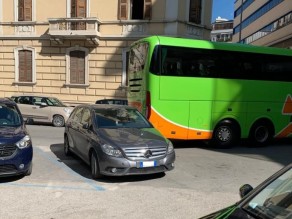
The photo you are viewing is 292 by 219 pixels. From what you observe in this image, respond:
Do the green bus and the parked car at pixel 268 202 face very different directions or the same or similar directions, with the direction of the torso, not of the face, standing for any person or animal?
very different directions

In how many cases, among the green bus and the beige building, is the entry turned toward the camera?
1

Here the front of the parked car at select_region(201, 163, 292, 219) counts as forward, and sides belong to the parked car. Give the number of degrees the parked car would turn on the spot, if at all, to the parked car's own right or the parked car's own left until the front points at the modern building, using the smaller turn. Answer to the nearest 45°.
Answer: approximately 135° to the parked car's own right

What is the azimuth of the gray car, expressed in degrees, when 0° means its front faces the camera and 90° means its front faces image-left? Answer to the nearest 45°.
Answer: approximately 315°

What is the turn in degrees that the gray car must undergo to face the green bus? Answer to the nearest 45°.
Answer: approximately 90° to its left

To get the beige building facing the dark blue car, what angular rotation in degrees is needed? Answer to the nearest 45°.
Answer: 0° — it already faces it

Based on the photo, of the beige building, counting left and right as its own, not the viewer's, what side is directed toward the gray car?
front

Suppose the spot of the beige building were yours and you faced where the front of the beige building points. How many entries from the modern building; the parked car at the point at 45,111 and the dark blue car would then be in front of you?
2
